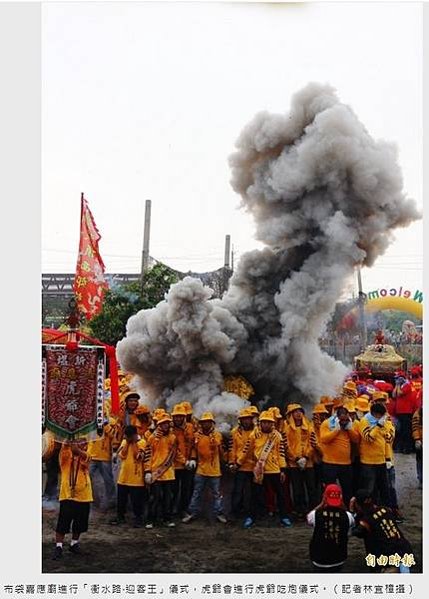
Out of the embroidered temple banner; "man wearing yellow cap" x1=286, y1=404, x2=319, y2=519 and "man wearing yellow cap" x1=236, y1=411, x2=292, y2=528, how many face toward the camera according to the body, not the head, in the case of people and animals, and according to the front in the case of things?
3

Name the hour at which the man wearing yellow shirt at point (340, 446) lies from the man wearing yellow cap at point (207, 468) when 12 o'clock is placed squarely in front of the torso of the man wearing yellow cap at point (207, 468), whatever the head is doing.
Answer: the man wearing yellow shirt at point (340, 446) is roughly at 9 o'clock from the man wearing yellow cap at point (207, 468).

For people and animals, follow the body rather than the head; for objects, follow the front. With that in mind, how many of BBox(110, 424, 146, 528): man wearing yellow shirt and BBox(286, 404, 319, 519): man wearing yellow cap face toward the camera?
2

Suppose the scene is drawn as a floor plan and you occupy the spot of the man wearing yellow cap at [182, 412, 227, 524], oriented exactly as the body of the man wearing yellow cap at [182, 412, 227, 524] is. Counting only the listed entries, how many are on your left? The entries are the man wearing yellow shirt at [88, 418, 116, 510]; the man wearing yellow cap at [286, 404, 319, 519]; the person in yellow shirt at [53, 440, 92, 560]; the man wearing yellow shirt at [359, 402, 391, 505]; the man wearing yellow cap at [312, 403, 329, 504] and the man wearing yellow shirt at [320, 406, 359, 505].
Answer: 4

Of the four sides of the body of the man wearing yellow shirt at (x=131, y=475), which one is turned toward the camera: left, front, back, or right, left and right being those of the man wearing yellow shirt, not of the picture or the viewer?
front

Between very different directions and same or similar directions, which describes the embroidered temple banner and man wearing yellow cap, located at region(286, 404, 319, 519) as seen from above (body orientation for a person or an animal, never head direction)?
same or similar directions

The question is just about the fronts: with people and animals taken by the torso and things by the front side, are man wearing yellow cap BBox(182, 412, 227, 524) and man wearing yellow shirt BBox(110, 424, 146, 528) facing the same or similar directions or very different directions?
same or similar directions

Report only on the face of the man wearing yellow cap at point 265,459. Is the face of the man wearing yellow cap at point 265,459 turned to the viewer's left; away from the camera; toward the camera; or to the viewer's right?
toward the camera

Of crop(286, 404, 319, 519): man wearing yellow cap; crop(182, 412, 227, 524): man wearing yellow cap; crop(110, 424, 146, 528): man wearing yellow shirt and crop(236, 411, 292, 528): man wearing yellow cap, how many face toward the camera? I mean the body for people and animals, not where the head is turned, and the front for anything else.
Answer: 4

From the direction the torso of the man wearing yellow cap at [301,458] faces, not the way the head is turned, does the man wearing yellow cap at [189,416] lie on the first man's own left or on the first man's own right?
on the first man's own right

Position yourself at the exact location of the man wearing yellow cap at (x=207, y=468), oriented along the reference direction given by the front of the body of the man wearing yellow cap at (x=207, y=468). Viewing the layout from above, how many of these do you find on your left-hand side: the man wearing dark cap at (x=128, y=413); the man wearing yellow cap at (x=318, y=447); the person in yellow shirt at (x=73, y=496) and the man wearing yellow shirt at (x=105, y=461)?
1

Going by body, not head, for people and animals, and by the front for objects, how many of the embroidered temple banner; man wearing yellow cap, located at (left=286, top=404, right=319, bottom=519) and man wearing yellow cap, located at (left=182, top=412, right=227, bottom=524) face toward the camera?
3

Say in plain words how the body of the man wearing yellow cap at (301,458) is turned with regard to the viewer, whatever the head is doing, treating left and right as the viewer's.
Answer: facing the viewer

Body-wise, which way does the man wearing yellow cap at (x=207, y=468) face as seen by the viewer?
toward the camera
